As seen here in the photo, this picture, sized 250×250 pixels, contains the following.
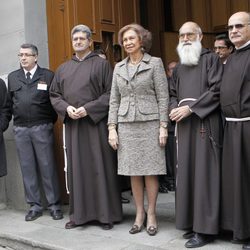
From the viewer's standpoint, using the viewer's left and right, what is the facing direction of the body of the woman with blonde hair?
facing the viewer and to the left of the viewer
